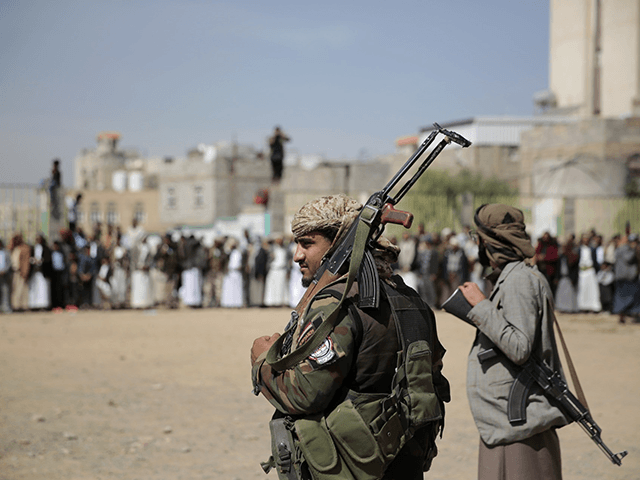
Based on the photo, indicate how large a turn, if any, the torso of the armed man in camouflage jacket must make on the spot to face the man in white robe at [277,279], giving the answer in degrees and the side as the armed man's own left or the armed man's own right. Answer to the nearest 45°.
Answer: approximately 90° to the armed man's own right

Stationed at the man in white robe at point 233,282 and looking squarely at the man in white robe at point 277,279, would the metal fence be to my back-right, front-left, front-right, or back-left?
front-left

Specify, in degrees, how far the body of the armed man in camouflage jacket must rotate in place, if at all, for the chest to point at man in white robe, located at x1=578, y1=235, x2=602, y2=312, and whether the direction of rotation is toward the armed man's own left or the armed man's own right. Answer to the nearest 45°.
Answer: approximately 90° to the armed man's own right

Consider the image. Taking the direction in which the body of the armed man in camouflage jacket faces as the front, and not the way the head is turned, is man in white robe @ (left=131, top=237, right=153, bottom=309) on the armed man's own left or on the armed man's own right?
on the armed man's own right

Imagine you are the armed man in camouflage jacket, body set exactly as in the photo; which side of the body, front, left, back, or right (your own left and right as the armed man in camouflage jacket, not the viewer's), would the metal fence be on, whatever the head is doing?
right

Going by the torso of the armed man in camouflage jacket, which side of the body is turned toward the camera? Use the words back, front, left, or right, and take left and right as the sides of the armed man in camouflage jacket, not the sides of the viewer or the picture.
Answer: left

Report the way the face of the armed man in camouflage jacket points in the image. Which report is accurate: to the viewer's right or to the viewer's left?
to the viewer's left

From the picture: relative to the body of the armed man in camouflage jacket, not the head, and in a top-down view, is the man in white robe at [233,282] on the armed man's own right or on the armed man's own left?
on the armed man's own right
